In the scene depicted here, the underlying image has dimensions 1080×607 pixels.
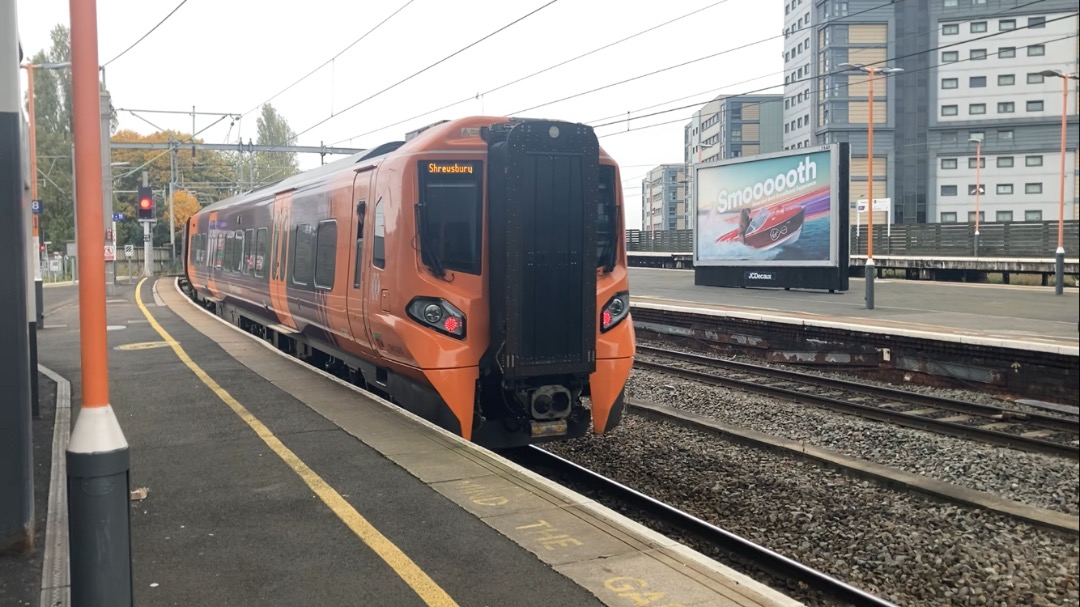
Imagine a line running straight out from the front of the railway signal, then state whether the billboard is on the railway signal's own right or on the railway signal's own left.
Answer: on the railway signal's own left

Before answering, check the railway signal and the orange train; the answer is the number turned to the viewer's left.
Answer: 0

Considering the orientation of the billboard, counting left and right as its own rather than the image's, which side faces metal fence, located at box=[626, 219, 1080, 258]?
back

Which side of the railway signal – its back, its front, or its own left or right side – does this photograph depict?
front

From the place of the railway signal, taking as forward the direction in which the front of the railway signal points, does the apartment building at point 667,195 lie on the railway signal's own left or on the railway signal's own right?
on the railway signal's own left

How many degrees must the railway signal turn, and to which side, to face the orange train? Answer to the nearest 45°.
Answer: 0° — it already faces it

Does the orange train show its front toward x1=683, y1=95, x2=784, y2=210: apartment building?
no

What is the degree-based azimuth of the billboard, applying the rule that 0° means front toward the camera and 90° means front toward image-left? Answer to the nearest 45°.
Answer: approximately 45°
